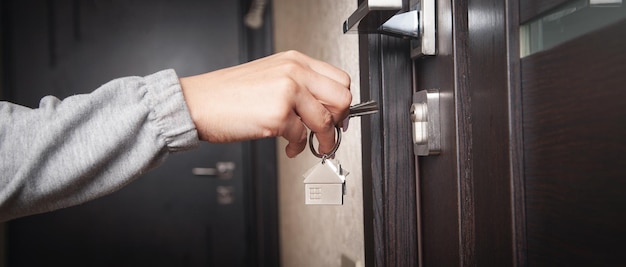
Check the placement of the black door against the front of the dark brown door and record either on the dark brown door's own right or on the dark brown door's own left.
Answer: on the dark brown door's own right

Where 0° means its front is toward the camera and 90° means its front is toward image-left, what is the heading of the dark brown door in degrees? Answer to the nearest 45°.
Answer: approximately 45°
